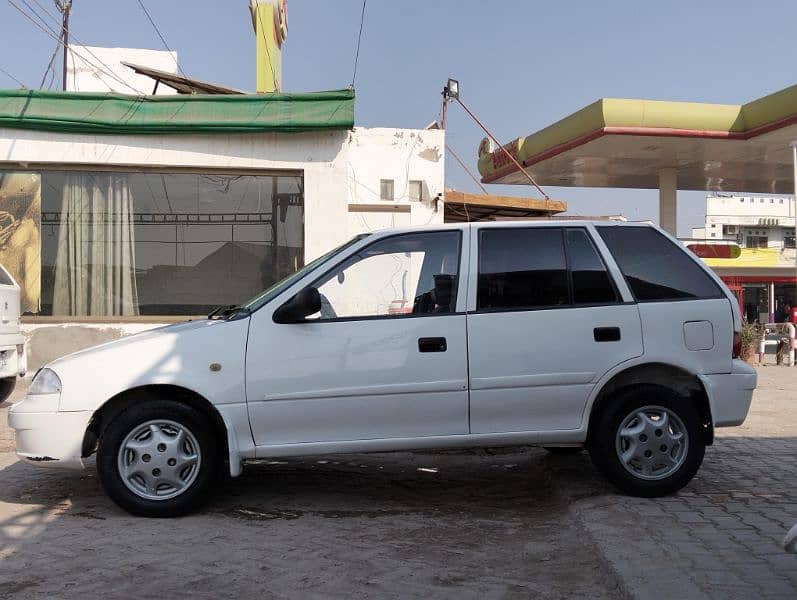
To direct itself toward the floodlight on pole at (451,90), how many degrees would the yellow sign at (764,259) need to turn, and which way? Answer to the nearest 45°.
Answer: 0° — it already faces it

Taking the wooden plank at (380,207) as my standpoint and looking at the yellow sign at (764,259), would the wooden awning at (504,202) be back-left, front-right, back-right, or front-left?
front-right

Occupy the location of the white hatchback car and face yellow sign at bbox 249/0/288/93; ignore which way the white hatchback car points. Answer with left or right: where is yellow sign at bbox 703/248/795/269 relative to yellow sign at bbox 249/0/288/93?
right

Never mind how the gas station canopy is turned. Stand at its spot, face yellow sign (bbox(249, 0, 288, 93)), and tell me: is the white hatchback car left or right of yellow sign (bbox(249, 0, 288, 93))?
left

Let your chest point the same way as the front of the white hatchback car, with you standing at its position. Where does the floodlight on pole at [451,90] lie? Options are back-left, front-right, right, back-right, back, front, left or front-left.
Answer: right

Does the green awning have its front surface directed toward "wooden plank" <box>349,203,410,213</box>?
no

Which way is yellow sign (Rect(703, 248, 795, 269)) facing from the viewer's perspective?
toward the camera

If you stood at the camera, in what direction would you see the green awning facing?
facing the viewer

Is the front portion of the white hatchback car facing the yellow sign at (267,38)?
no

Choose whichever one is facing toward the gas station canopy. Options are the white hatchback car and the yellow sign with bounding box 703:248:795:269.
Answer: the yellow sign

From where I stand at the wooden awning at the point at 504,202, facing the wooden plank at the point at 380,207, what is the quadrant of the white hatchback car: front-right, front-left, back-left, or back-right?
front-left

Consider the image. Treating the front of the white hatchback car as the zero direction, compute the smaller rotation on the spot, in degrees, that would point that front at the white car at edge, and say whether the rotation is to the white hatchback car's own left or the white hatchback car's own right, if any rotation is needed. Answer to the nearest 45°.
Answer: approximately 45° to the white hatchback car's own right

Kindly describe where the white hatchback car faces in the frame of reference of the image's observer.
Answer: facing to the left of the viewer

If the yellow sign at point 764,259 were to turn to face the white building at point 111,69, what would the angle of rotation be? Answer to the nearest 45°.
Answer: approximately 45° to its right

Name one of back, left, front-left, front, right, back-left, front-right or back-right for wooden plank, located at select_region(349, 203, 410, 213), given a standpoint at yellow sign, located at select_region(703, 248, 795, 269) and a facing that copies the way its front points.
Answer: front

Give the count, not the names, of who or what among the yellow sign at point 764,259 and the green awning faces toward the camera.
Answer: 2

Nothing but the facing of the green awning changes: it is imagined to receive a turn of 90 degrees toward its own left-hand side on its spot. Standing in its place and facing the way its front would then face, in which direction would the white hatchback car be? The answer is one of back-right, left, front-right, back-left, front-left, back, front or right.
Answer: right

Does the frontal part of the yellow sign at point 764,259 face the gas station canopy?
yes

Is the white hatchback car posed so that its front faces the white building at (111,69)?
no
